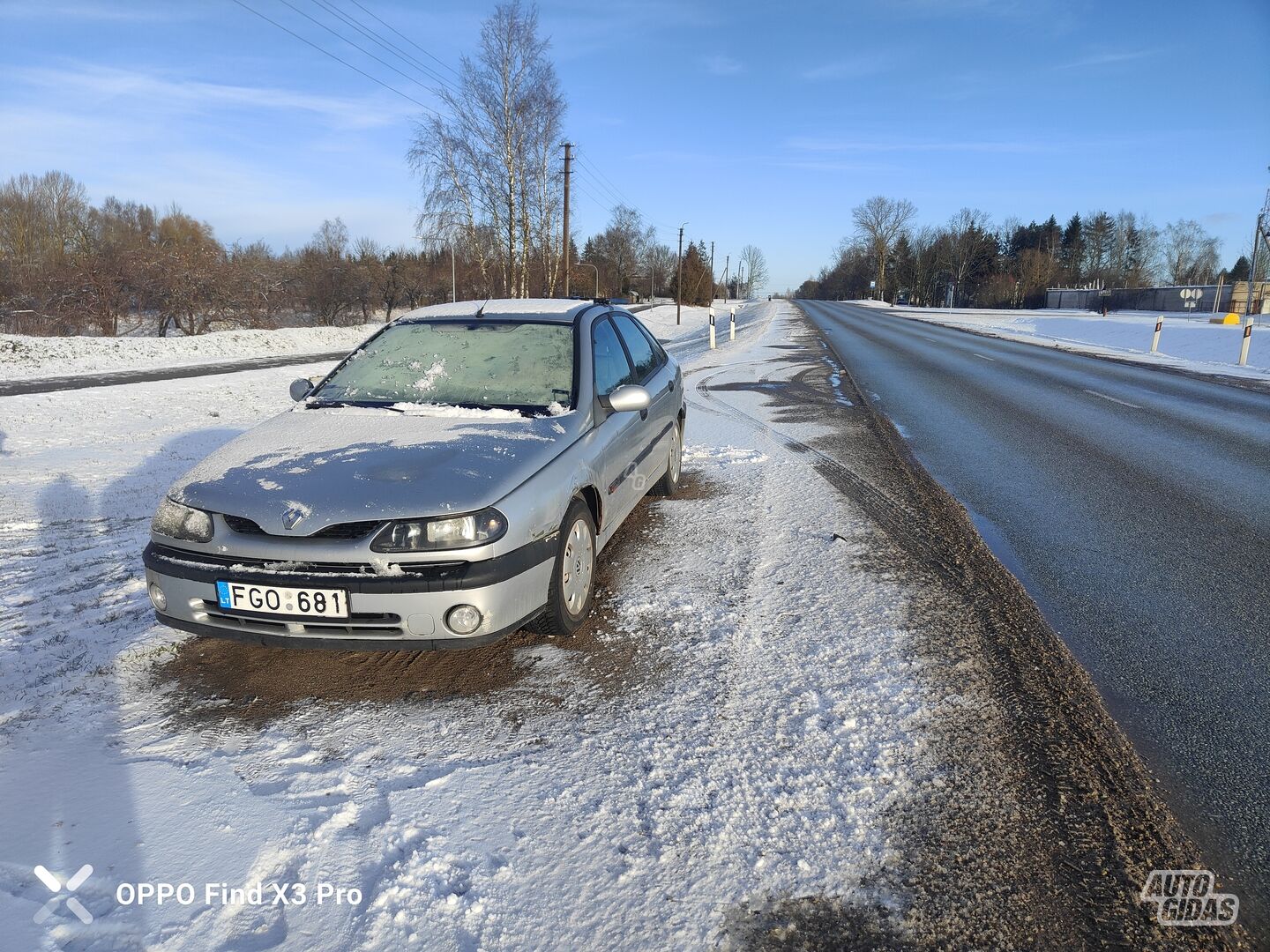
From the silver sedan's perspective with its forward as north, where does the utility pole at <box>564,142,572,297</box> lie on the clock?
The utility pole is roughly at 5 o'clock from the silver sedan.

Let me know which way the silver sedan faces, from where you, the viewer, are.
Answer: facing the viewer and to the left of the viewer
